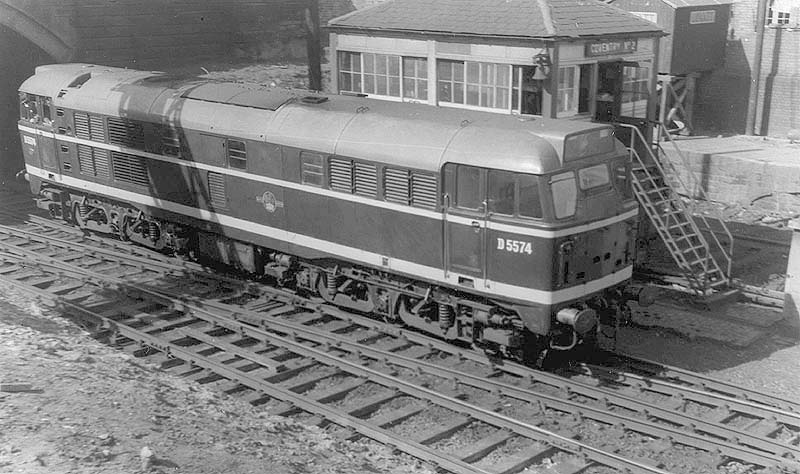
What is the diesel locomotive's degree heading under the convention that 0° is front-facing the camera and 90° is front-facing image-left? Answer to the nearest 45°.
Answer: approximately 315°

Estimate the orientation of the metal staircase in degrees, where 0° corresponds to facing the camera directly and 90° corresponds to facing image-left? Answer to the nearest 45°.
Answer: approximately 315°

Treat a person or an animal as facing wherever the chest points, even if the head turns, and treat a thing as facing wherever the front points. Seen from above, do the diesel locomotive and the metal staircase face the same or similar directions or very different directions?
same or similar directions

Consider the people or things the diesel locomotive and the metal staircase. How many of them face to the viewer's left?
0
